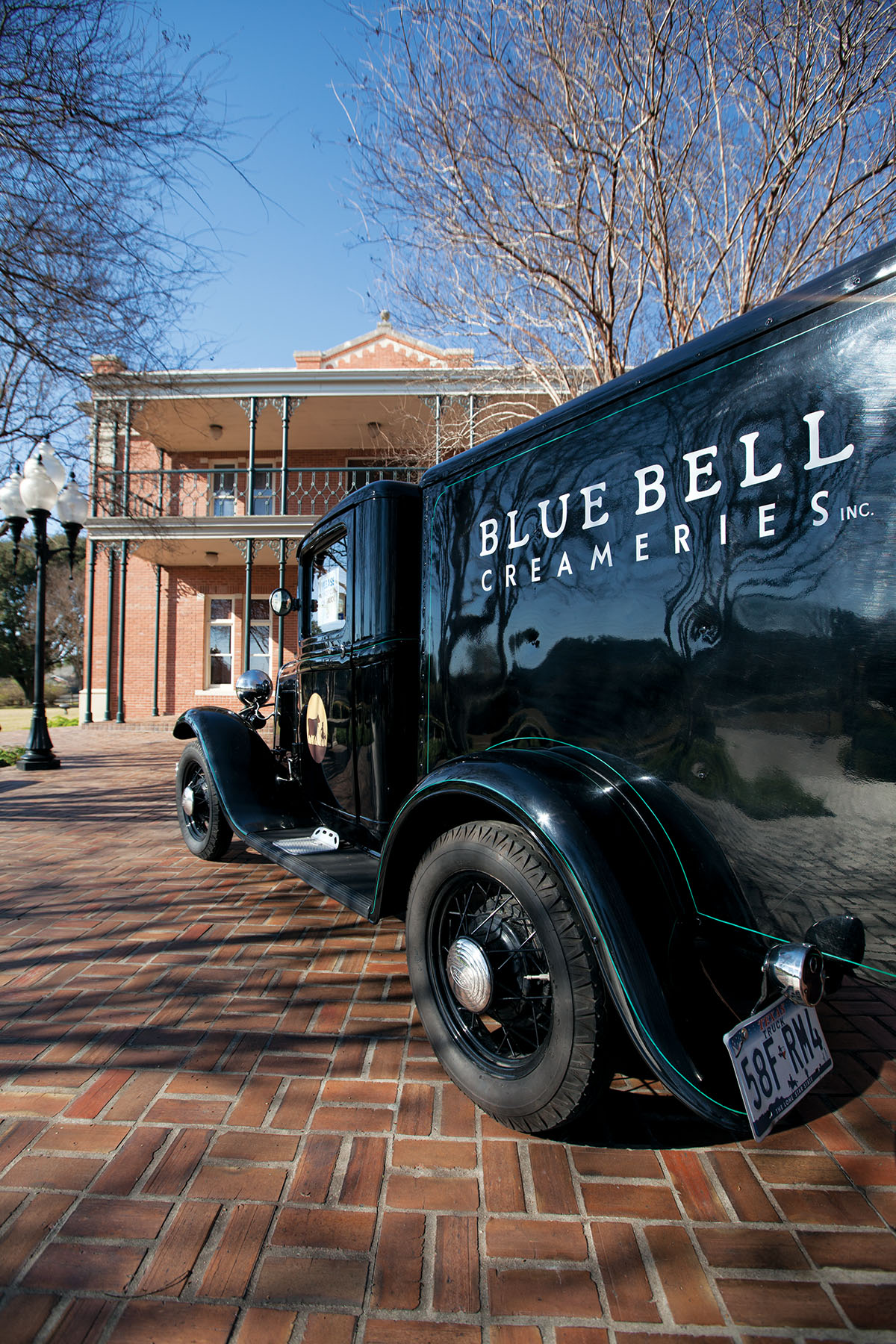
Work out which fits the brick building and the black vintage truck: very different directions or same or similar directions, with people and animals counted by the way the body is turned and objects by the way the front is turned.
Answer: very different directions

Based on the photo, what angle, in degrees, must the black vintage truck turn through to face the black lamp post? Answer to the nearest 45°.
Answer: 0° — it already faces it

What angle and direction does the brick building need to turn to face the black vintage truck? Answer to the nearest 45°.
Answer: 0° — it already faces it

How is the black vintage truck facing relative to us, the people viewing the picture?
facing away from the viewer and to the left of the viewer

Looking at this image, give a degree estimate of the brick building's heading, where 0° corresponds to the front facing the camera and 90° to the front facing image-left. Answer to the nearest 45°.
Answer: approximately 0°
